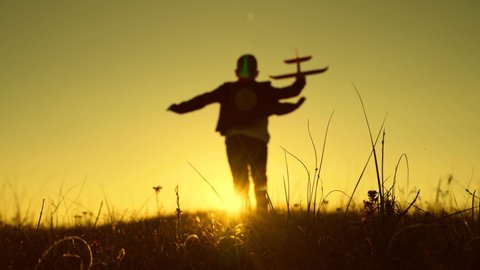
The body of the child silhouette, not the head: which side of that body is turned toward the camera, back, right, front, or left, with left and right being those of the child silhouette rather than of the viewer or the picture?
back
